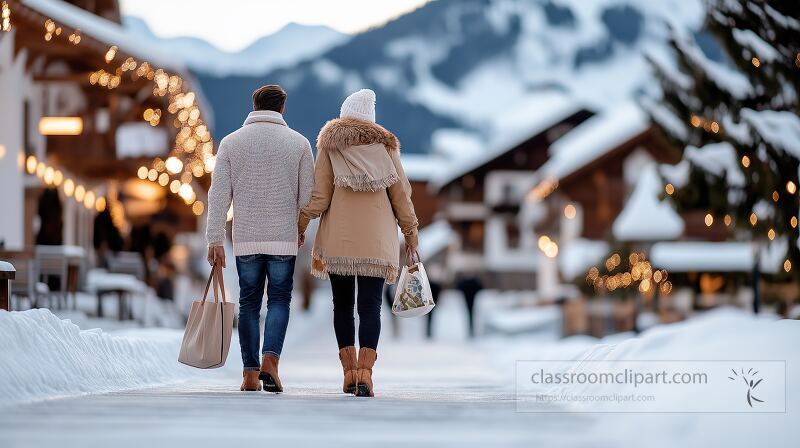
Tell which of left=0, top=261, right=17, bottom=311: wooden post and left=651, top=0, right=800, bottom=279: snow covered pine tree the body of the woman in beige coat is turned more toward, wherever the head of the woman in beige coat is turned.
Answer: the snow covered pine tree

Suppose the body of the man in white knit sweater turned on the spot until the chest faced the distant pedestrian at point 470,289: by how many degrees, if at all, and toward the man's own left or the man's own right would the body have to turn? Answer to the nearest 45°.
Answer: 0° — they already face them

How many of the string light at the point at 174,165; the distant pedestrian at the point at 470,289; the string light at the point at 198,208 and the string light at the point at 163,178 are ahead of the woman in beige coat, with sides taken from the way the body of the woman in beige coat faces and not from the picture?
4

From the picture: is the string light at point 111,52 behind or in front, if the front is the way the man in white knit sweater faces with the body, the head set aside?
in front

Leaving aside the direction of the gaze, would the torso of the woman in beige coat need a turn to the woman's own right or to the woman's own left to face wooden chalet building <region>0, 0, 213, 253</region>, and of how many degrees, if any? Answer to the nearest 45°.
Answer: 0° — they already face it

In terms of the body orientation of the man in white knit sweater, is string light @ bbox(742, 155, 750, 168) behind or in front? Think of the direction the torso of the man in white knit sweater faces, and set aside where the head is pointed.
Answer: in front

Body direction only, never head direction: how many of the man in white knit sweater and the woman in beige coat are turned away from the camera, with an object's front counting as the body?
2

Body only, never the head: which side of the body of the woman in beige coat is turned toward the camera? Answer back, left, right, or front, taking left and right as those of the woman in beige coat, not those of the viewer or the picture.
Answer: back

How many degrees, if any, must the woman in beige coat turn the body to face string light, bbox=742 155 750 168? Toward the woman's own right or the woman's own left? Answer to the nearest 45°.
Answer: approximately 45° to the woman's own right

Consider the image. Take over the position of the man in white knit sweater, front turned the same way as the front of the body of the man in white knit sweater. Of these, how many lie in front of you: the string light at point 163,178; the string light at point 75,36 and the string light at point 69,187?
3

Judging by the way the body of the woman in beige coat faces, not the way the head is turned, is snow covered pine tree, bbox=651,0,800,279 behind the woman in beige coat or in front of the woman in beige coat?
in front

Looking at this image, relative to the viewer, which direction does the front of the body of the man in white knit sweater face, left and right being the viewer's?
facing away from the viewer
